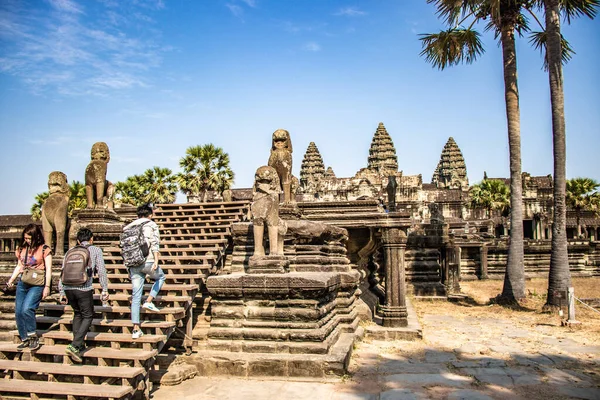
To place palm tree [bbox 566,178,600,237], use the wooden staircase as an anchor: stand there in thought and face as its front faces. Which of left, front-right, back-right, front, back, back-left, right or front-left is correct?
back

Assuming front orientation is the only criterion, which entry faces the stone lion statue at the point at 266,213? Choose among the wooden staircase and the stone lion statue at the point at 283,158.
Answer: the stone lion statue at the point at 283,158

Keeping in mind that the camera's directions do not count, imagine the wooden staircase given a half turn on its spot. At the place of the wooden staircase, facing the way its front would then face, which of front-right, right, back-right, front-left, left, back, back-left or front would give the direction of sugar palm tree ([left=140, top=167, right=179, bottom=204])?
front-left

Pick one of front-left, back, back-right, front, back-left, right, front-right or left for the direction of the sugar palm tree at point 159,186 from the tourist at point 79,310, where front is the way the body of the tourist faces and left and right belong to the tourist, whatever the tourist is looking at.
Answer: front-left

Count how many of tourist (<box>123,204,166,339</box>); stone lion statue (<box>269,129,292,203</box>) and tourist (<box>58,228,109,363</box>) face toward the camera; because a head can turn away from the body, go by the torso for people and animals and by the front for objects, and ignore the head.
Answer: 1

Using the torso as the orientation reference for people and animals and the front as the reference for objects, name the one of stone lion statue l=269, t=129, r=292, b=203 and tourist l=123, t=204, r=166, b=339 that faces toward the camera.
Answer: the stone lion statue

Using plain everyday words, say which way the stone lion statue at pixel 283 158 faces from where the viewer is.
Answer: facing the viewer

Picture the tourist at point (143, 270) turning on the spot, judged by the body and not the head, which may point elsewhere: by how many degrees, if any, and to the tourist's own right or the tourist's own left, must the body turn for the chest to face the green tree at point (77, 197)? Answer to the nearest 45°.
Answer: approximately 45° to the tourist's own left

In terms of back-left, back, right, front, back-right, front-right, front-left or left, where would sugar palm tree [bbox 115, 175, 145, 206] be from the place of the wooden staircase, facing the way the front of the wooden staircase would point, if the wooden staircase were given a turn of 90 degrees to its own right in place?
front-right

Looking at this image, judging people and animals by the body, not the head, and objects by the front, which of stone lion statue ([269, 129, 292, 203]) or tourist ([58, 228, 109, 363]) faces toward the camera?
the stone lion statue

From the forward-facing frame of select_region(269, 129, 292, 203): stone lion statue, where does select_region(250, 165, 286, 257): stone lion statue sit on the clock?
select_region(250, 165, 286, 257): stone lion statue is roughly at 12 o'clock from select_region(269, 129, 292, 203): stone lion statue.

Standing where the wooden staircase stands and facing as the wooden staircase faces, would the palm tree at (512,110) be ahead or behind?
behind

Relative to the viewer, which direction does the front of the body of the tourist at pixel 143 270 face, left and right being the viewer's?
facing away from the viewer and to the right of the viewer

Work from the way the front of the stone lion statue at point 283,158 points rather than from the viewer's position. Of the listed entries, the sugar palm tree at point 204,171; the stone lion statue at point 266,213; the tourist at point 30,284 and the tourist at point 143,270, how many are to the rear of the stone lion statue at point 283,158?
1

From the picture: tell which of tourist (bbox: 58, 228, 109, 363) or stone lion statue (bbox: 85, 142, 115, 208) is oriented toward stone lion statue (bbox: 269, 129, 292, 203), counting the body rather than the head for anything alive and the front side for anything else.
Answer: the tourist

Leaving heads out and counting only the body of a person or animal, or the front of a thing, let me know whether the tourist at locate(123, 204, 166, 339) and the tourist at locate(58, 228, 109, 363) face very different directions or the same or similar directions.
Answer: same or similar directions

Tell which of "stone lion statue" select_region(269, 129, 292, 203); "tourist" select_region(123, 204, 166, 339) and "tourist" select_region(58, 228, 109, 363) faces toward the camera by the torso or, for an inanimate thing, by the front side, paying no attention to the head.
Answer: the stone lion statue

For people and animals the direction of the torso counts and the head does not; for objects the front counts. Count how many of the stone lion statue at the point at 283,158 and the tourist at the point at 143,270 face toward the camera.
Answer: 1
